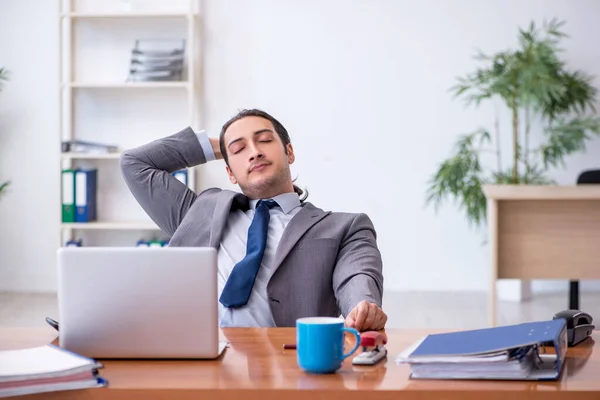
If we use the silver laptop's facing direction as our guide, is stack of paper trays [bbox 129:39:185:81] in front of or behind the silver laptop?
in front

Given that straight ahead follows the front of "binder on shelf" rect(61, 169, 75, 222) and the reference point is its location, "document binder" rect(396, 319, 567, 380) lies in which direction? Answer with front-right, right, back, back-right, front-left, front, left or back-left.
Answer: front

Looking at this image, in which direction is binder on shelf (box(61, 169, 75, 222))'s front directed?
toward the camera

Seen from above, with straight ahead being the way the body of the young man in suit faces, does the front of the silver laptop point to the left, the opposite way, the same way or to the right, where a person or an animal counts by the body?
the opposite way

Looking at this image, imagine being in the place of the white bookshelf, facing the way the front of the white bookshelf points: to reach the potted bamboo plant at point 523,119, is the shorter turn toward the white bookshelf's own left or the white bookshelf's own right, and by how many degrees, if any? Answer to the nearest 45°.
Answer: approximately 90° to the white bookshelf's own left

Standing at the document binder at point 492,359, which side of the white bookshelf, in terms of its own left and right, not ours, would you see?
front

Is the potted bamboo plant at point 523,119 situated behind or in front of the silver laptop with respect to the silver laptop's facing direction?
in front

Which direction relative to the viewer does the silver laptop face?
away from the camera

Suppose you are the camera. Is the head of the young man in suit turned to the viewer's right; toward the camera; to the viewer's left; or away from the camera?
toward the camera

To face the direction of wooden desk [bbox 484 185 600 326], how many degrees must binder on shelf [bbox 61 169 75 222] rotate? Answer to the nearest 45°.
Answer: approximately 45° to its left

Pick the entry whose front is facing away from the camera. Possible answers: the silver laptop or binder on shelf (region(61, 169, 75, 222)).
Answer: the silver laptop

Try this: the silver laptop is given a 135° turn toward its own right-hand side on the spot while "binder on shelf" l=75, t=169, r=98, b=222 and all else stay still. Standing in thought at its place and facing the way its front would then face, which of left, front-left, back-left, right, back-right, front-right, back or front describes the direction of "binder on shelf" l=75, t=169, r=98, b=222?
back-left

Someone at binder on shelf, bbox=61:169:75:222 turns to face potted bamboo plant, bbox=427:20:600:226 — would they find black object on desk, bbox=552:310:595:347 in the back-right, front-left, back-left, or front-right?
front-right

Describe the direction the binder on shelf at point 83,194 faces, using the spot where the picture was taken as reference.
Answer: facing the viewer

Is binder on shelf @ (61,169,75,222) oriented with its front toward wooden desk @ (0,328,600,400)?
yes

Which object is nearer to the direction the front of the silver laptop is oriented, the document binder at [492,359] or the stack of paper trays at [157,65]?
the stack of paper trays

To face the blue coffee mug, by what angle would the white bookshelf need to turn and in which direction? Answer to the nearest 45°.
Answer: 0° — it already faces it
